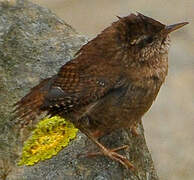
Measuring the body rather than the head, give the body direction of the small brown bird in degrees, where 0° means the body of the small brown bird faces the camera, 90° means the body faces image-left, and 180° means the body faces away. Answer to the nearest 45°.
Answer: approximately 270°
